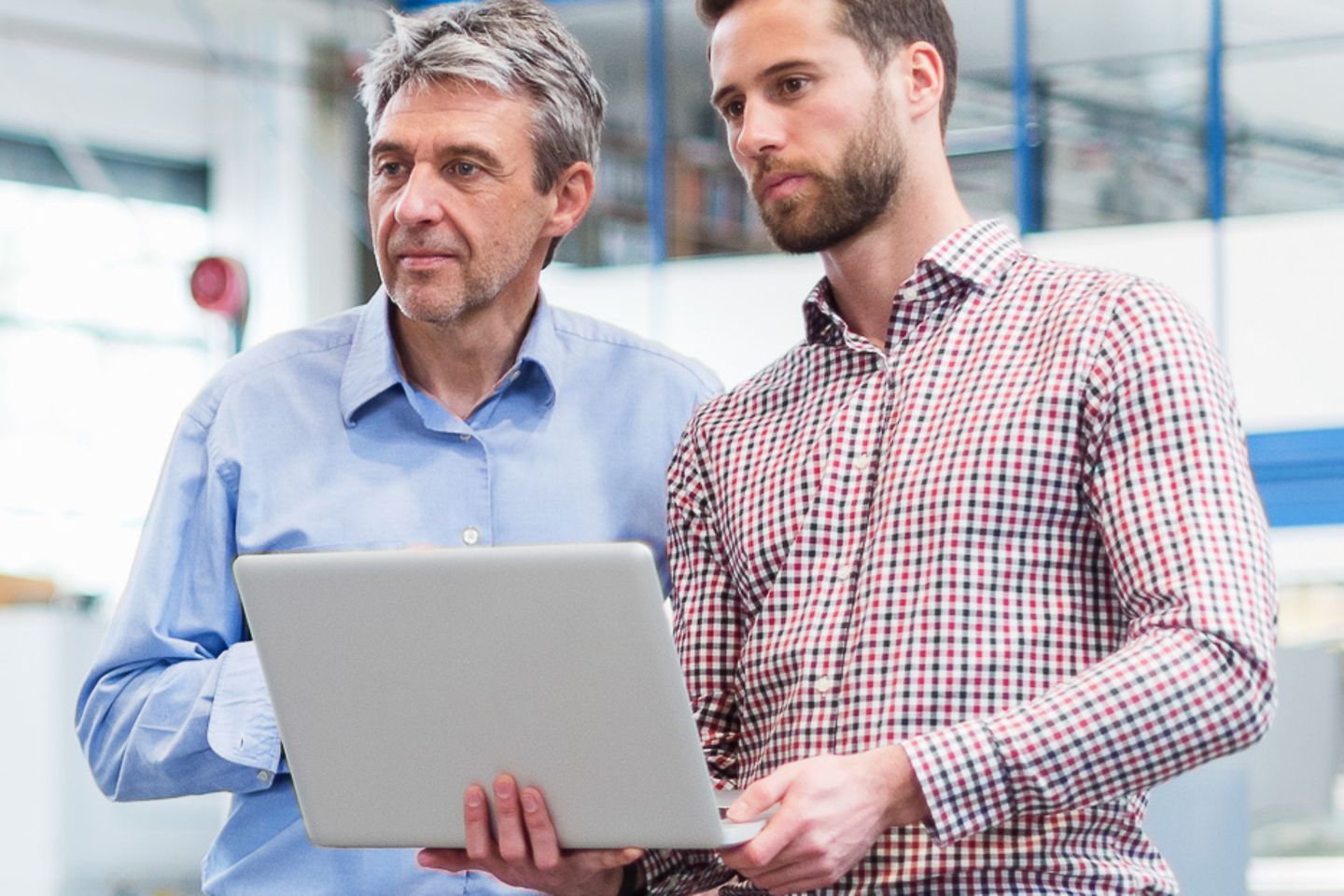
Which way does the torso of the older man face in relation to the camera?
toward the camera

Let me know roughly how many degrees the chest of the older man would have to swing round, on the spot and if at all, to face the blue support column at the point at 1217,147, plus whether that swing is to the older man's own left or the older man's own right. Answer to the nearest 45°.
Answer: approximately 135° to the older man's own left

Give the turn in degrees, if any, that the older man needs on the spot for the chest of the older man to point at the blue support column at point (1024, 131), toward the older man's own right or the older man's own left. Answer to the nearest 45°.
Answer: approximately 135° to the older man's own left

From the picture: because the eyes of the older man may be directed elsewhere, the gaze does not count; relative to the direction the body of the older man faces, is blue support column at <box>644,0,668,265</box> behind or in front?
behind
